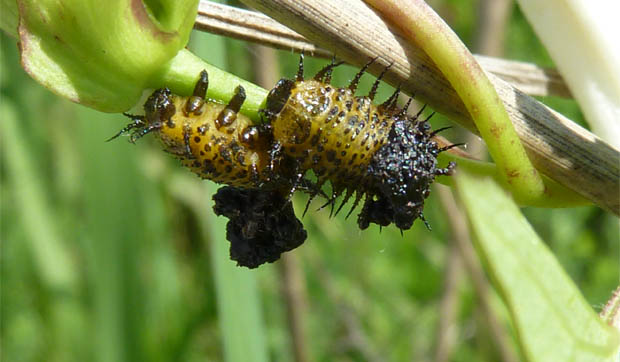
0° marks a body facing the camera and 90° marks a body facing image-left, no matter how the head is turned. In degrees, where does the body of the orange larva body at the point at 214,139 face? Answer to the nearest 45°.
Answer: approximately 90°
